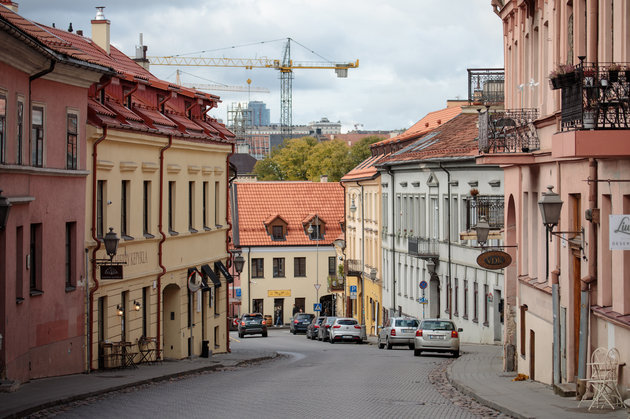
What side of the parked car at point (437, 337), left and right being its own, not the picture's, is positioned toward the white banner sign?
back

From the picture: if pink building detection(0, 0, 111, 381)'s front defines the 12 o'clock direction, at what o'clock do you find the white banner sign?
The white banner sign is roughly at 12 o'clock from the pink building.

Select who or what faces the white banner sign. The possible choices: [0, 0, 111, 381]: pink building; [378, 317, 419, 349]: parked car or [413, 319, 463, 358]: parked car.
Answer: the pink building

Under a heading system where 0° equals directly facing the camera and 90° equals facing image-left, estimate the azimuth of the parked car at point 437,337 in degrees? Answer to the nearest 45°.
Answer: approximately 180°

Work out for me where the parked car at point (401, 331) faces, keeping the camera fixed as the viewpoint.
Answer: facing away from the viewer and to the left of the viewer

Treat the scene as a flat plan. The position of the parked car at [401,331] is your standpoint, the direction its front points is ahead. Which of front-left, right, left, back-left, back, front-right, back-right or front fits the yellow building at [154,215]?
left

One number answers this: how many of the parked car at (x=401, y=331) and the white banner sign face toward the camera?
1

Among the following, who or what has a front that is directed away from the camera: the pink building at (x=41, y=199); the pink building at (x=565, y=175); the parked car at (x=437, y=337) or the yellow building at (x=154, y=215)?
the parked car

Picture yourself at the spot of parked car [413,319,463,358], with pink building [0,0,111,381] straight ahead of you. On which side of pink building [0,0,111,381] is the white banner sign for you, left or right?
left

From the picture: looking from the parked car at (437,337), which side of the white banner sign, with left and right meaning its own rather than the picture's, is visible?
back

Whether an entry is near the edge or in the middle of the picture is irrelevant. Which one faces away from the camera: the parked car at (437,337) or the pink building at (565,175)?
the parked car

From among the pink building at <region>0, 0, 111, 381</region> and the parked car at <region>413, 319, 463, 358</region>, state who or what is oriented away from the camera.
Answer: the parked car
